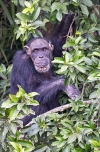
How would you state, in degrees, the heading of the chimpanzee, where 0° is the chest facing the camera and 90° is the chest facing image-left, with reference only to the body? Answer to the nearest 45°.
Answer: approximately 315°

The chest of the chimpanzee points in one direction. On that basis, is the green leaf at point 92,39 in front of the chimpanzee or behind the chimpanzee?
in front
